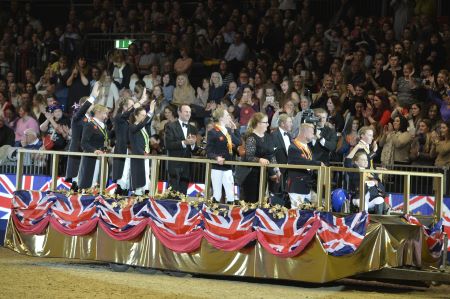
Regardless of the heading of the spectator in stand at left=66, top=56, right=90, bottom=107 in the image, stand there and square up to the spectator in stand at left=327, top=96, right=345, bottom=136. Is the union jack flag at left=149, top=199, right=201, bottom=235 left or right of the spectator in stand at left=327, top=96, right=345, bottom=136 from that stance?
right

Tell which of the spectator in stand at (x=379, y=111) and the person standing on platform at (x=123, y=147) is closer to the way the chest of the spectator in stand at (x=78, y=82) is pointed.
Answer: the person standing on platform

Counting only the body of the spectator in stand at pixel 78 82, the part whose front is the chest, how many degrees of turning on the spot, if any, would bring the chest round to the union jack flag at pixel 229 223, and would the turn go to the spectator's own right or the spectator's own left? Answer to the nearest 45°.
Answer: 0° — they already face it

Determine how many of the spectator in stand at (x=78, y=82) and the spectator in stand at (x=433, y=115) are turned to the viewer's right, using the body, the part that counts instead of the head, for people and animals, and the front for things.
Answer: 0

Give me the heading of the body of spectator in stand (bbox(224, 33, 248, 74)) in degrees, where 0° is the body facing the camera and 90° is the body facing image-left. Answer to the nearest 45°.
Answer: approximately 0°
